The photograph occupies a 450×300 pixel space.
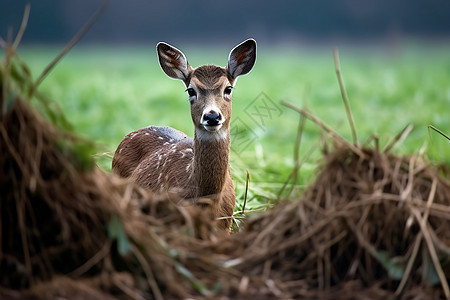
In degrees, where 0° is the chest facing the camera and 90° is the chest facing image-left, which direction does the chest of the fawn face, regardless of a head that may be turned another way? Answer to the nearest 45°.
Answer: approximately 315°
